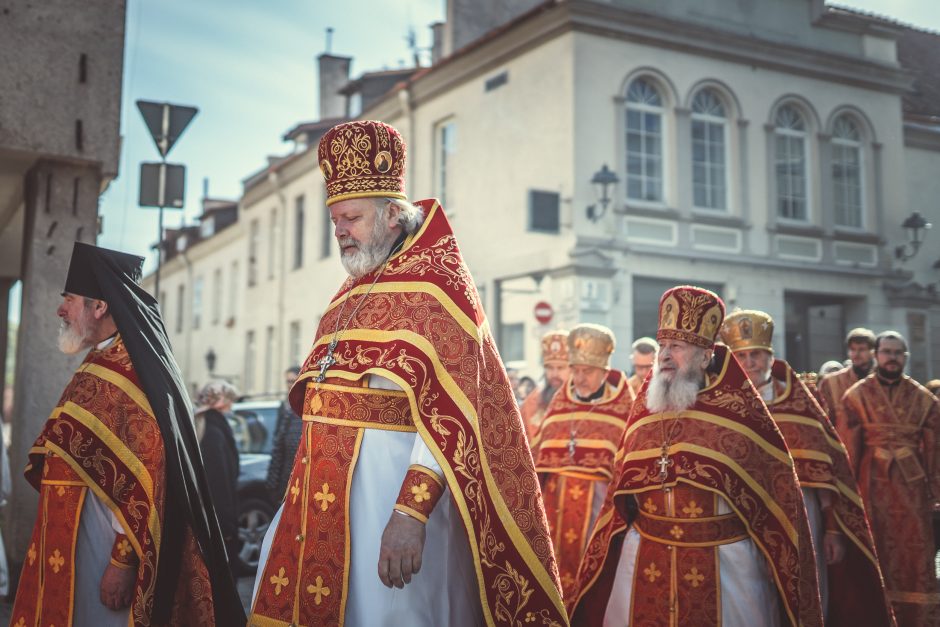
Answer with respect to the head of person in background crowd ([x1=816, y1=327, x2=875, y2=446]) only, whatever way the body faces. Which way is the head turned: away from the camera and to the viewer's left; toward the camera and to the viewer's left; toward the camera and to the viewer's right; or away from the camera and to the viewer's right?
toward the camera and to the viewer's left

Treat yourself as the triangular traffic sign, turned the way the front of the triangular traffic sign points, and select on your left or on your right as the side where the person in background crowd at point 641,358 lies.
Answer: on your right

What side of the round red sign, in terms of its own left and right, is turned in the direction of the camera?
front

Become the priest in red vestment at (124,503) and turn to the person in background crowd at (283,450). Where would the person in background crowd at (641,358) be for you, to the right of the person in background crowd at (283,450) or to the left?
right

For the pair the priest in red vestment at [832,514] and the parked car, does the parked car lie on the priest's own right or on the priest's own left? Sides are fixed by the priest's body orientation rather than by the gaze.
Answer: on the priest's own right

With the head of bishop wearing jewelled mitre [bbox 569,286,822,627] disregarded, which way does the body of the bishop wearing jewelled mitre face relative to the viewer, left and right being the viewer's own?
facing the viewer and to the left of the viewer

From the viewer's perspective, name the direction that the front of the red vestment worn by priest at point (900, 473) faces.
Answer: toward the camera

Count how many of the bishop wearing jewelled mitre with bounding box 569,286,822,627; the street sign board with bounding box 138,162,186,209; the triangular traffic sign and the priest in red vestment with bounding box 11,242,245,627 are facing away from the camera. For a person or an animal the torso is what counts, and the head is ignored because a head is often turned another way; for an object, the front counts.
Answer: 2

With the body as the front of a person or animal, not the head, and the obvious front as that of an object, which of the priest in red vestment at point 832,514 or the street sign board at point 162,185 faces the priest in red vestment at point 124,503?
the priest in red vestment at point 832,514

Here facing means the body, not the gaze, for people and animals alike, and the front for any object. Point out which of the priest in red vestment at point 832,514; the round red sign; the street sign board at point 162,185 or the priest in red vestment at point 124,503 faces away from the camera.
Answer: the street sign board

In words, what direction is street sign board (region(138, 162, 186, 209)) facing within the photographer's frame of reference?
facing away from the viewer

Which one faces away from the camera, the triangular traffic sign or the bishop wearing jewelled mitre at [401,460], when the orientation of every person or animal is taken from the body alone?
the triangular traffic sign
